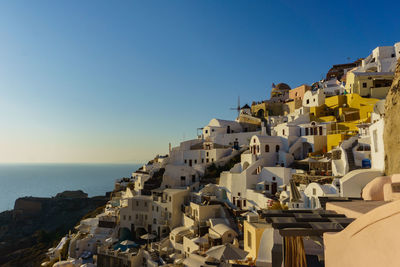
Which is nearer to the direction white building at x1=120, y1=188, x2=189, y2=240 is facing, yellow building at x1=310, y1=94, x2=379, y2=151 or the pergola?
the pergola

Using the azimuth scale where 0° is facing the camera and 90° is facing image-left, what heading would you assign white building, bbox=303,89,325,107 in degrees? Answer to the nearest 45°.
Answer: approximately 45°

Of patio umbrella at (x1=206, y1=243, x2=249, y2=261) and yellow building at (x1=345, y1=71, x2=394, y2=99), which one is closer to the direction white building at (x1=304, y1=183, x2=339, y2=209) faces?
the patio umbrella

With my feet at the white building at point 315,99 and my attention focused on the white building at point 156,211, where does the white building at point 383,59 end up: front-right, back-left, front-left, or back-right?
back-left

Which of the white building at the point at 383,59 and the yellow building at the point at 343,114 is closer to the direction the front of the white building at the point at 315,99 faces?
the yellow building

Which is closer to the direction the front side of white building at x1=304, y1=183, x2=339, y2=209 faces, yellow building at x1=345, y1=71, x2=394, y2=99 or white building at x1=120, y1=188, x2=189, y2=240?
the white building

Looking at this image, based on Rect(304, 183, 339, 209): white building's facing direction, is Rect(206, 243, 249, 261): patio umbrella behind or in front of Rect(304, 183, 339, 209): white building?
in front

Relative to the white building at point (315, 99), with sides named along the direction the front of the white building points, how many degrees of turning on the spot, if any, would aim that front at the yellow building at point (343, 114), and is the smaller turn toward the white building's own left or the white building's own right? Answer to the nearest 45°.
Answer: approximately 90° to the white building's own left
